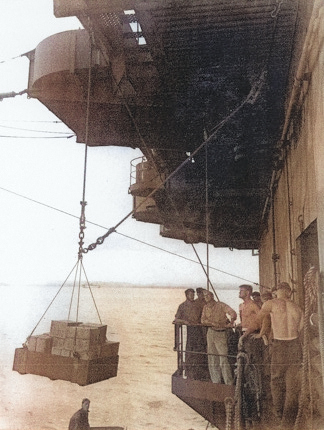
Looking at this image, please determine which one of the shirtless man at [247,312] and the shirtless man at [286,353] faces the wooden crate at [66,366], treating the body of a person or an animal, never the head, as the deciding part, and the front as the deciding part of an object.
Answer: the shirtless man at [247,312]

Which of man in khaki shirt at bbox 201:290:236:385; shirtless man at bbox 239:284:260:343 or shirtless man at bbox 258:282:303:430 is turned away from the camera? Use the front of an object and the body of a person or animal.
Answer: shirtless man at bbox 258:282:303:430

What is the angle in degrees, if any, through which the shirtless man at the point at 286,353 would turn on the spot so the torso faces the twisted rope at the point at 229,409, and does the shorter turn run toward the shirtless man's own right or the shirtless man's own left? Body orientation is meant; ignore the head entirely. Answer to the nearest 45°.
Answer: approximately 45° to the shirtless man's own left
